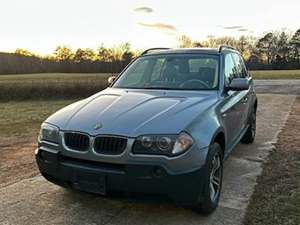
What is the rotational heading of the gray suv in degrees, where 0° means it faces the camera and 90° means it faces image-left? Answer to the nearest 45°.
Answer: approximately 45°
